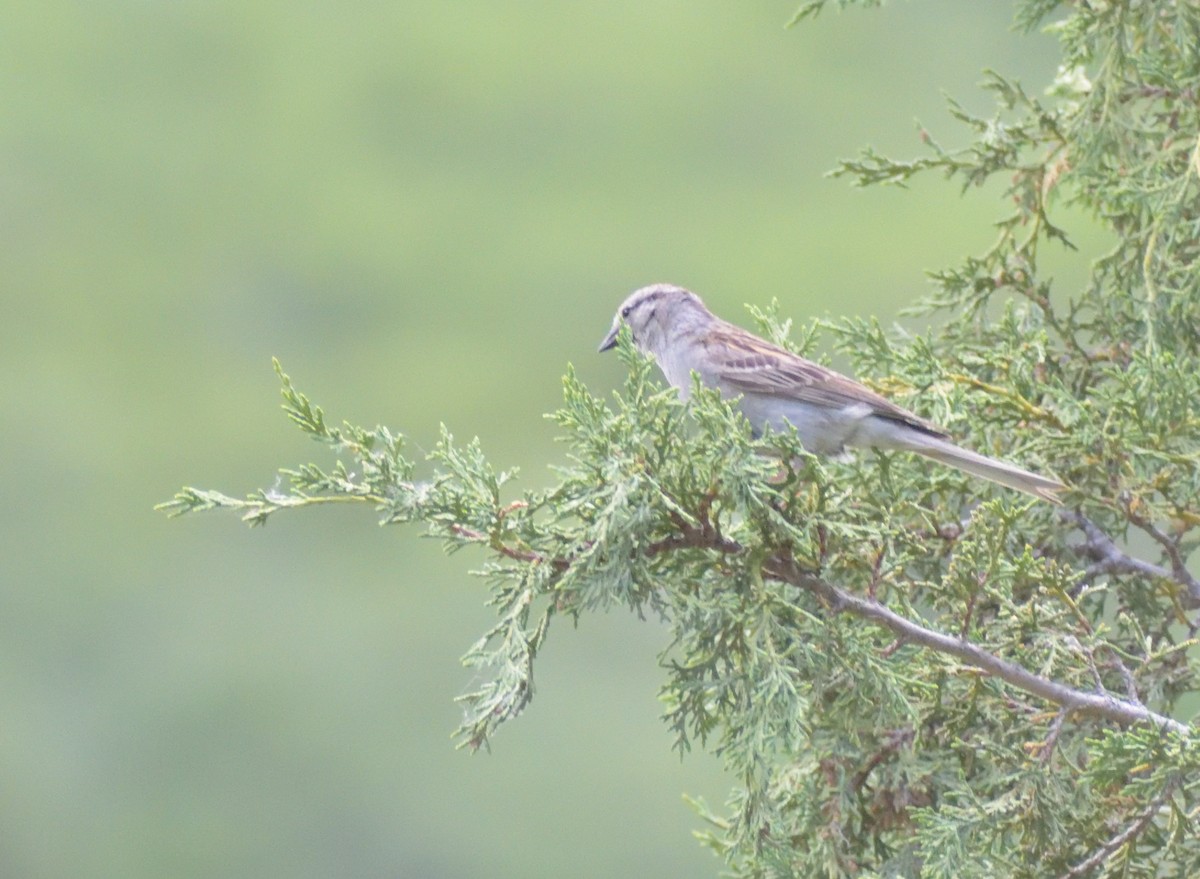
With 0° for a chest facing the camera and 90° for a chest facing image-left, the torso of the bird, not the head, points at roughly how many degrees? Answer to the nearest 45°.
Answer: approximately 90°
